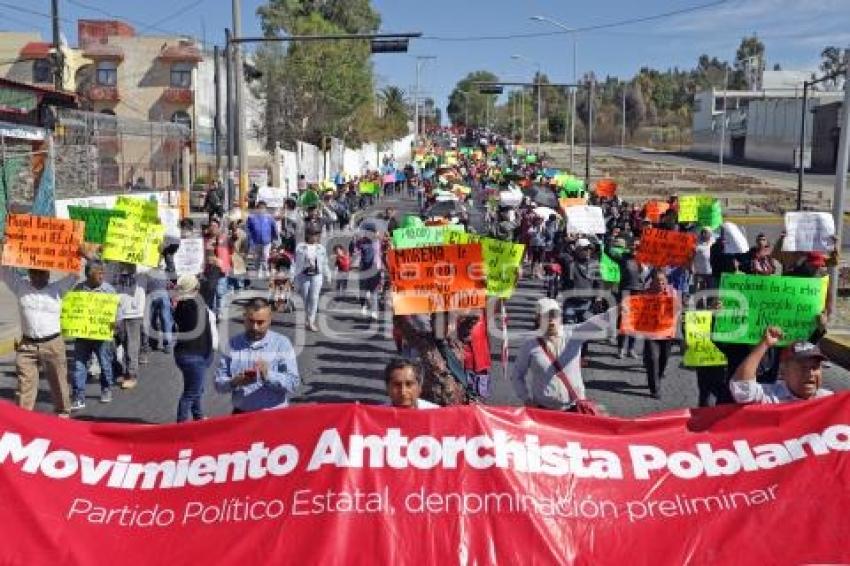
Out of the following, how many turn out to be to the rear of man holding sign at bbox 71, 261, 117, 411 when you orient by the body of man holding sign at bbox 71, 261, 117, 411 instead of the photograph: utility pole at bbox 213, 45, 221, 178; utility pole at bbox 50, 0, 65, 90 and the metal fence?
3

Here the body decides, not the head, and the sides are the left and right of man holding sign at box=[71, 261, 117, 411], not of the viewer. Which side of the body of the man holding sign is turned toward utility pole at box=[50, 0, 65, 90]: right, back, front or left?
back

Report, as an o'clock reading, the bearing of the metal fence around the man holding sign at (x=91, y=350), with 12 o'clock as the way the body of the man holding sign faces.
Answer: The metal fence is roughly at 6 o'clock from the man holding sign.

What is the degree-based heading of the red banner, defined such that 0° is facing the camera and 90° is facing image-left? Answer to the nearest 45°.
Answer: approximately 0°

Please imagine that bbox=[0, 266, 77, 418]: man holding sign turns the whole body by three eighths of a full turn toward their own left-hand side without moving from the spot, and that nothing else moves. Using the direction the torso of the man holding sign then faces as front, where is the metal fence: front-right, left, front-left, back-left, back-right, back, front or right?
front-left

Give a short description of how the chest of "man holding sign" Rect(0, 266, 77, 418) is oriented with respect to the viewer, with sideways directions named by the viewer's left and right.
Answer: facing the viewer

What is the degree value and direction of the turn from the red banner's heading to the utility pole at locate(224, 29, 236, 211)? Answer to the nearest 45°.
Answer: approximately 180°

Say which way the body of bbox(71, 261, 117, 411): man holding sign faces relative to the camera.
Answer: toward the camera

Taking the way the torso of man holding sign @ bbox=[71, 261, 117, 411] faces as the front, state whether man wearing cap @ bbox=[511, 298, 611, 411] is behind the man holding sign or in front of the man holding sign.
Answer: in front
